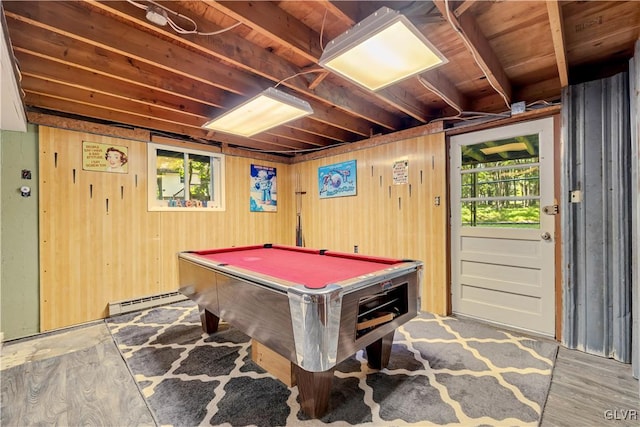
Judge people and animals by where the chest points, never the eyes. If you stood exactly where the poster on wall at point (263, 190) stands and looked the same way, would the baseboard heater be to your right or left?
on your right

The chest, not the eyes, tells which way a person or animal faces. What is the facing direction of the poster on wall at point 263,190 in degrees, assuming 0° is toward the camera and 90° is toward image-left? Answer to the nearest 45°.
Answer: approximately 315°

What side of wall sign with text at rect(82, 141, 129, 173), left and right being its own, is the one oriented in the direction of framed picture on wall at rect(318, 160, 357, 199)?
left

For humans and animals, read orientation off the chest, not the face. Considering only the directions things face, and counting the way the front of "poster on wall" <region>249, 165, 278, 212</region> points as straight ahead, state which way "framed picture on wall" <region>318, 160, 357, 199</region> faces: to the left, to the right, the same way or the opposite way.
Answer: to the right

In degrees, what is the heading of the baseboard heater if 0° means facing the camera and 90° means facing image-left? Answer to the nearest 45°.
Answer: approximately 315°

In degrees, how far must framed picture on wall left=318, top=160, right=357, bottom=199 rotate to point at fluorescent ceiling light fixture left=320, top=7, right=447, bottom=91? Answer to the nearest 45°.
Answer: approximately 45° to its left

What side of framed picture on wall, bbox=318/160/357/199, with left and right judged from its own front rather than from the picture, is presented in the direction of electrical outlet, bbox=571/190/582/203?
left

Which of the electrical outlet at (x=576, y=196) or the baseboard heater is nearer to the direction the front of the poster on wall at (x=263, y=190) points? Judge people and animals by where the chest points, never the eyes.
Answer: the electrical outlet

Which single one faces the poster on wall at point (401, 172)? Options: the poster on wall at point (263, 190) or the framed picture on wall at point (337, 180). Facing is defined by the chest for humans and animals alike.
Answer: the poster on wall at point (263, 190)

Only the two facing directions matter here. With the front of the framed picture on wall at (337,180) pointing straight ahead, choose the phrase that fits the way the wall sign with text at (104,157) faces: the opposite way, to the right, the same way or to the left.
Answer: to the left

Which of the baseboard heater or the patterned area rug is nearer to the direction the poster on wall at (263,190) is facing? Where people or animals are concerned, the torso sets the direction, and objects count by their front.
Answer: the patterned area rug

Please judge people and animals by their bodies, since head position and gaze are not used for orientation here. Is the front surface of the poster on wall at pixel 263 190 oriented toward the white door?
yes
